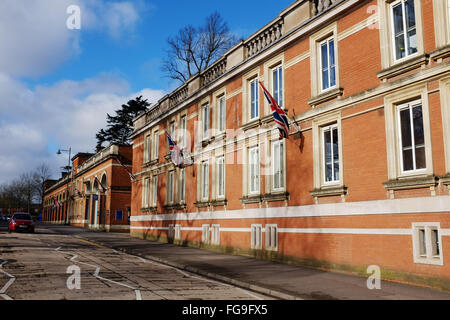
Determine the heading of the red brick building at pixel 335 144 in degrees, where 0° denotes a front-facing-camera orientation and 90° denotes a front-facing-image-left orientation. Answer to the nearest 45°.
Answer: approximately 45°

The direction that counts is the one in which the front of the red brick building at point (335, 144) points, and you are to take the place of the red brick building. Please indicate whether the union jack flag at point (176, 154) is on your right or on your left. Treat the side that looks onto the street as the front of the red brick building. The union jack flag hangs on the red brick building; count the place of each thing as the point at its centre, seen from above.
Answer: on your right

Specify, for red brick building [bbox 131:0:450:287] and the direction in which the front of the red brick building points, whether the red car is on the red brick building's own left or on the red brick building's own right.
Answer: on the red brick building's own right
